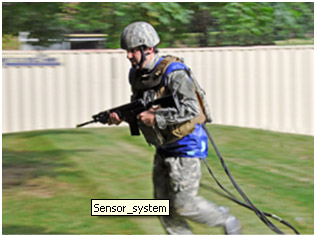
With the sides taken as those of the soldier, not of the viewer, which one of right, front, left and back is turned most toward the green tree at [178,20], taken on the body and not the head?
right

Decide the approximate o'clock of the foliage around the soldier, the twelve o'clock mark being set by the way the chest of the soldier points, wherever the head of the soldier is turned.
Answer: The foliage is roughly at 2 o'clock from the soldier.

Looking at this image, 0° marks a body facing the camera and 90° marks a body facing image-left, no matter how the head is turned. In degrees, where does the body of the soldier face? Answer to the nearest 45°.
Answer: approximately 90°

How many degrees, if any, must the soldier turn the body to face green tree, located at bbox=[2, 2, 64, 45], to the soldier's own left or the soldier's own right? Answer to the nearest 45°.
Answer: approximately 45° to the soldier's own right
